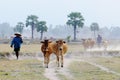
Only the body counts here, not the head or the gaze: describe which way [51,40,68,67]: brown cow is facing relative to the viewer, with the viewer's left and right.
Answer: facing the viewer
